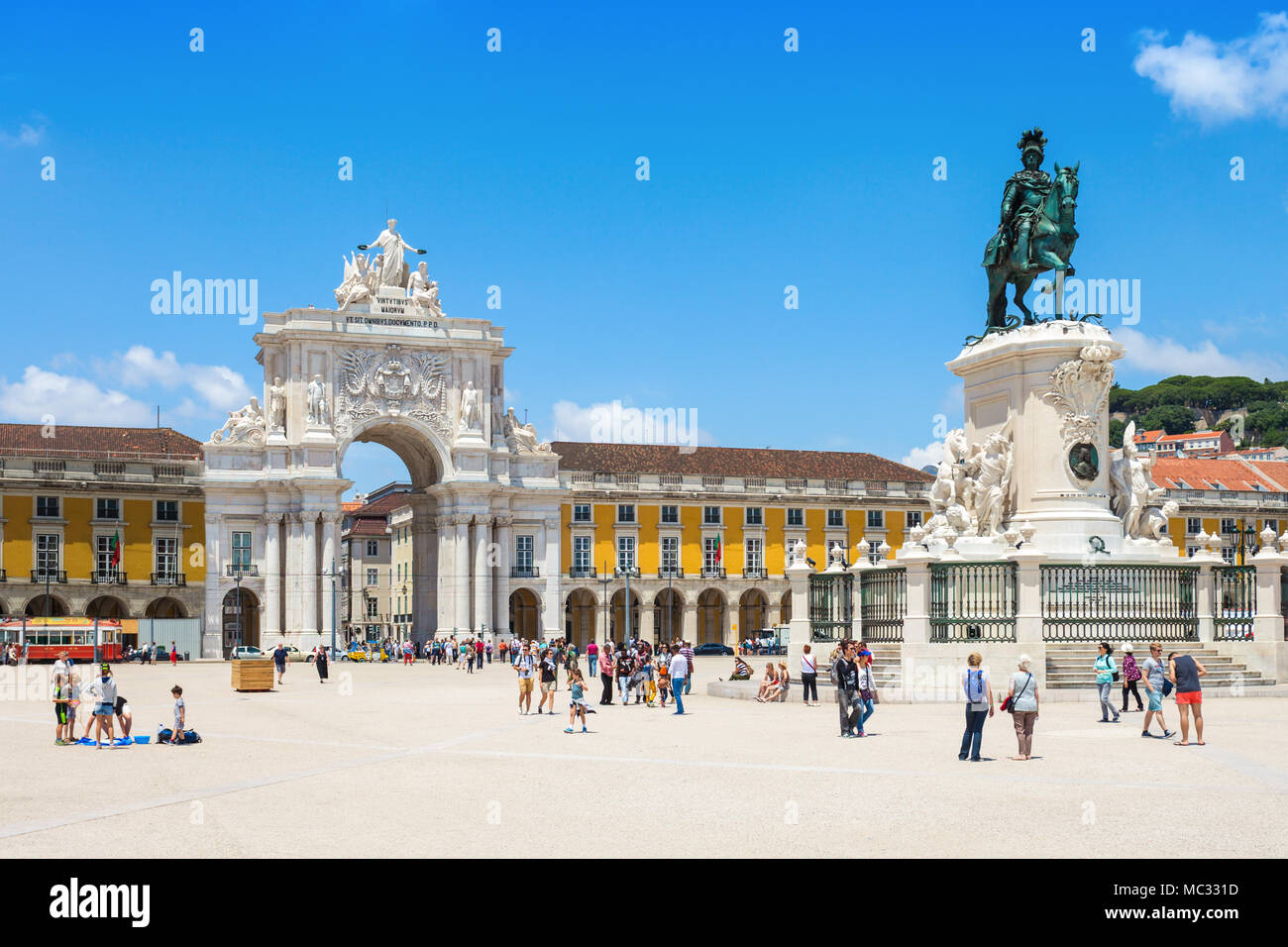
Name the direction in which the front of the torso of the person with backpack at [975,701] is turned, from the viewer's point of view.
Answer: away from the camera

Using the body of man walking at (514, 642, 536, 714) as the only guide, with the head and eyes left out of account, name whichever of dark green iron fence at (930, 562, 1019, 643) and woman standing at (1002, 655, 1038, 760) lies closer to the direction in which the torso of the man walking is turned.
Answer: the woman standing

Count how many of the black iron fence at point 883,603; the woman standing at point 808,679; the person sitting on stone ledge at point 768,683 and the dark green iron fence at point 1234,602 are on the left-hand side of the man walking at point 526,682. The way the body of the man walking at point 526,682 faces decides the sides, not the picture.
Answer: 4

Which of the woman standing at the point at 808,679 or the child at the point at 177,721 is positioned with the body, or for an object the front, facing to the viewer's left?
the child

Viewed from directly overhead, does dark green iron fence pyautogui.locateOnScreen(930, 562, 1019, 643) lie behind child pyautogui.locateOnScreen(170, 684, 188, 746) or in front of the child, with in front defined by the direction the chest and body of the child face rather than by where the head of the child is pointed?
behind

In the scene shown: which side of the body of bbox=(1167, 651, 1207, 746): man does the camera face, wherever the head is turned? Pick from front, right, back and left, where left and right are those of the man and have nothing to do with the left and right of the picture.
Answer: back

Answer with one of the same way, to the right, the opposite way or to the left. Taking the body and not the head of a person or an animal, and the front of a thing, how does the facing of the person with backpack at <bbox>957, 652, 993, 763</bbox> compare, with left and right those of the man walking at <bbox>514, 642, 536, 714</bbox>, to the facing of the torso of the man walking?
the opposite way

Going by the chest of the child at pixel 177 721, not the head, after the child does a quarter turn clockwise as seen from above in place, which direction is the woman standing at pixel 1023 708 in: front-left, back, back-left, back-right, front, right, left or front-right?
back-right

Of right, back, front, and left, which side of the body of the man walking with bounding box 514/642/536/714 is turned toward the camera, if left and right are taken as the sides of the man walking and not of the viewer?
front

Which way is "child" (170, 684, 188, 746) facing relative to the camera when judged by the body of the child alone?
to the viewer's left

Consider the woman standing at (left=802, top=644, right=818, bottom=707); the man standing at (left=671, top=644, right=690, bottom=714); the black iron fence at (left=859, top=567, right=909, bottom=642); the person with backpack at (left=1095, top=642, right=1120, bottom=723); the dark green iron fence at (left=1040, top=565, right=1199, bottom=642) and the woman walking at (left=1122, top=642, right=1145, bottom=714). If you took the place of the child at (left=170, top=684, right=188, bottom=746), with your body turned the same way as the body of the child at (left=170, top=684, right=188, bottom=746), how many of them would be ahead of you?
0

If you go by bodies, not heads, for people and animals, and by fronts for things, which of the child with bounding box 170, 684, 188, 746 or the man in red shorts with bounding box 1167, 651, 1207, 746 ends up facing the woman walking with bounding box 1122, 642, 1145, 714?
the man in red shorts

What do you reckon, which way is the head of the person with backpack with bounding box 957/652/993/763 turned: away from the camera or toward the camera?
away from the camera
